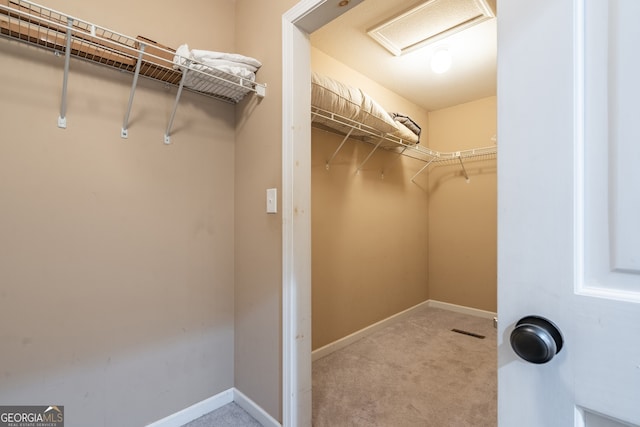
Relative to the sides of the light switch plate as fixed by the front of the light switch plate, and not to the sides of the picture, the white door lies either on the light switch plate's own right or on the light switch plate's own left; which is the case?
on the light switch plate's own left

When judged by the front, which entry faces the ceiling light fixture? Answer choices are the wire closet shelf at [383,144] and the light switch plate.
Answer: the wire closet shelf

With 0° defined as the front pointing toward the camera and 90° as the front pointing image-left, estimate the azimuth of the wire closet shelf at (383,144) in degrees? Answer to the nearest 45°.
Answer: approximately 315°

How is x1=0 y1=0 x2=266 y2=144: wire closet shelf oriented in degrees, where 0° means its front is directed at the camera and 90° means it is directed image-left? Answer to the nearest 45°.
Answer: approximately 315°

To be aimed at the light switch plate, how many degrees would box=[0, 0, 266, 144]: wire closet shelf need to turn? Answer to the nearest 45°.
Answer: approximately 45° to its left

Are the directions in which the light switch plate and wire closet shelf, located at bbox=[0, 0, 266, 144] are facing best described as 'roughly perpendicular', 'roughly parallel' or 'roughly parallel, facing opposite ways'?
roughly perpendicular

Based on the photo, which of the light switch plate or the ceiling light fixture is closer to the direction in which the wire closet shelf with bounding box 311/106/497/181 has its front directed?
the ceiling light fixture

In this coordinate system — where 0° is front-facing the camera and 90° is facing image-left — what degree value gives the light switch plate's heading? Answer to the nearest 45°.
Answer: approximately 45°
